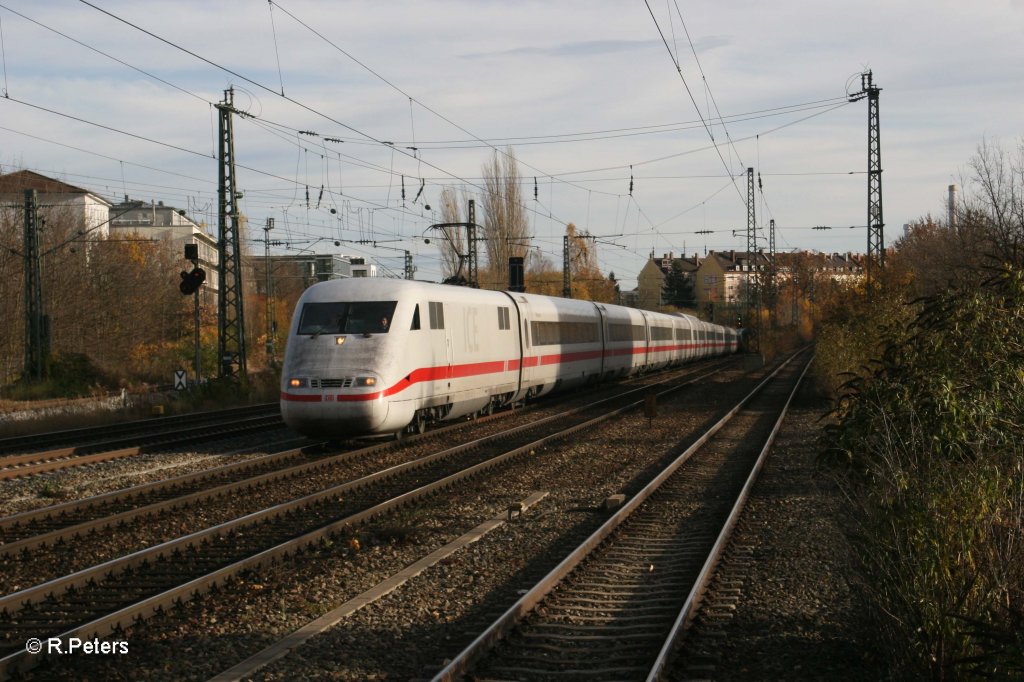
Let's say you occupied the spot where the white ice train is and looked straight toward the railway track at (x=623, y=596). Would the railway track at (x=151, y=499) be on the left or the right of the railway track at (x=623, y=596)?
right

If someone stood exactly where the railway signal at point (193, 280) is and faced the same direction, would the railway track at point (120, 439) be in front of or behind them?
in front

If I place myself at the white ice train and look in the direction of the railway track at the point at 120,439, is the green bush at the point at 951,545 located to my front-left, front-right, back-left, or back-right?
front-left

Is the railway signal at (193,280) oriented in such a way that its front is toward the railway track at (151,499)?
yes

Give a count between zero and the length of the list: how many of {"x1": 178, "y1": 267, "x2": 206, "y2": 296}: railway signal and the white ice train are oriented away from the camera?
0

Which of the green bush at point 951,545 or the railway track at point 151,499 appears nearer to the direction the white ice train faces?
the railway track

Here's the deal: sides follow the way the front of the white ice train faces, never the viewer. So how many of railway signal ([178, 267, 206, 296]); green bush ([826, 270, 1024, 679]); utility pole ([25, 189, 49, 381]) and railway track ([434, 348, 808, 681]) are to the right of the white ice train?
2

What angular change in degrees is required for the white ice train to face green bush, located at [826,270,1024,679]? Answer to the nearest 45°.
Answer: approximately 45° to its left

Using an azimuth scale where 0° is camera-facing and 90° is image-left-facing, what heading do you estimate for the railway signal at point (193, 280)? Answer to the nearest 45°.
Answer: approximately 0°

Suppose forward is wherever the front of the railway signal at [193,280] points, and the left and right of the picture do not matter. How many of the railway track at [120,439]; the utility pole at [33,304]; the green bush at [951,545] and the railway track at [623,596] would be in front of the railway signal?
3

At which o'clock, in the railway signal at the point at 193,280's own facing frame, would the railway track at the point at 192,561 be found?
The railway track is roughly at 12 o'clock from the railway signal.

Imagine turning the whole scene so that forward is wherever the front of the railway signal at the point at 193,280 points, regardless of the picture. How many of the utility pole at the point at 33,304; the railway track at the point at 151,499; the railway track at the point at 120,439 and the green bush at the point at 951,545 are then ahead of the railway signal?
3

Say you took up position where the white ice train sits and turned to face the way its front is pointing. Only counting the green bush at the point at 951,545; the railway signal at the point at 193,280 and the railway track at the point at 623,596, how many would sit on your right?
1

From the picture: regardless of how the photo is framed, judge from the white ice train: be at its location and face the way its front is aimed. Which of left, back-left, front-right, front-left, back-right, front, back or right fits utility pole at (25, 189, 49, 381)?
right

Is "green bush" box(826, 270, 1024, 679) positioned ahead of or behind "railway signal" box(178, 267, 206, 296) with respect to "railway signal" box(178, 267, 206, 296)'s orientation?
ahead

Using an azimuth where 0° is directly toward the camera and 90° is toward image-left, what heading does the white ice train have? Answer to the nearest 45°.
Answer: approximately 45°
